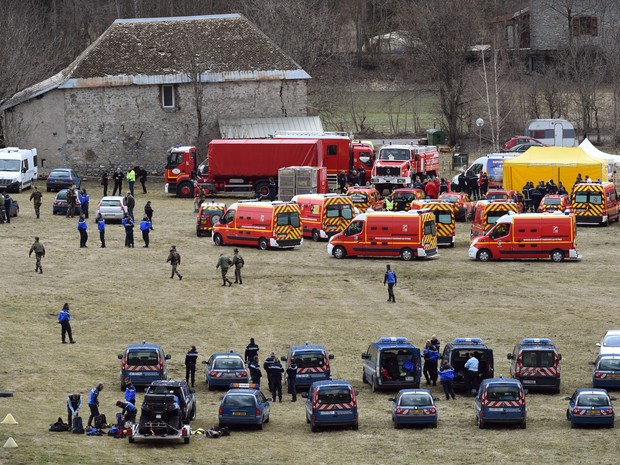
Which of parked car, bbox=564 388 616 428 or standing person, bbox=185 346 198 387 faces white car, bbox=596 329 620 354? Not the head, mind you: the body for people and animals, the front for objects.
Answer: the parked car

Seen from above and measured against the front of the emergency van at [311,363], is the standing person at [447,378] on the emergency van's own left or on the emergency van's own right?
on the emergency van's own right

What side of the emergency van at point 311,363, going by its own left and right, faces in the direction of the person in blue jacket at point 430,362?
right

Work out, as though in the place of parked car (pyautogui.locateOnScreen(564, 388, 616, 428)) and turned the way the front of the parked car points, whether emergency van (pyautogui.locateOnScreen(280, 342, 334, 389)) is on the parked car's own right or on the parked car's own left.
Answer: on the parked car's own left

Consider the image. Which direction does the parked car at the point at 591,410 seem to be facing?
away from the camera

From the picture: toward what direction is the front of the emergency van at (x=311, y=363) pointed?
away from the camera

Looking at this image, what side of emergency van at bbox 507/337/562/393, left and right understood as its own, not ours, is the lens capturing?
back

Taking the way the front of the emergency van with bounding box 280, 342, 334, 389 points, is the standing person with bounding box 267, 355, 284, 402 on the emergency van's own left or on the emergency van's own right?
on the emergency van's own left
